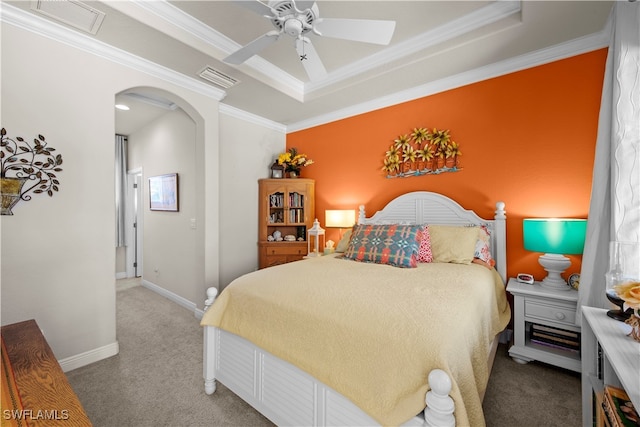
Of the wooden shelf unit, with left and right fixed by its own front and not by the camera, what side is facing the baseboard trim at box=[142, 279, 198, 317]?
right

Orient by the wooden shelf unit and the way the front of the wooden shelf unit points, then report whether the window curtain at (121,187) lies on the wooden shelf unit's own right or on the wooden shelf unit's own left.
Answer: on the wooden shelf unit's own right

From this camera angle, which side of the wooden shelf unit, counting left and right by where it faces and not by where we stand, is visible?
front

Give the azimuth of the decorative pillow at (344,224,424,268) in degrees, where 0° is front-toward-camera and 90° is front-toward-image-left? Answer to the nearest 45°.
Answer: approximately 45°

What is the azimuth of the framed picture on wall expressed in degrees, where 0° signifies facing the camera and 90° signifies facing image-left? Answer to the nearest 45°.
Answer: approximately 45°

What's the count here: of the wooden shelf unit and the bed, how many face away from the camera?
0

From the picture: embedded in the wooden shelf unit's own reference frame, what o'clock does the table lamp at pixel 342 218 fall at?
The table lamp is roughly at 10 o'clock from the wooden shelf unit.

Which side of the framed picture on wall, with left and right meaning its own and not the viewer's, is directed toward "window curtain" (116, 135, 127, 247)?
right

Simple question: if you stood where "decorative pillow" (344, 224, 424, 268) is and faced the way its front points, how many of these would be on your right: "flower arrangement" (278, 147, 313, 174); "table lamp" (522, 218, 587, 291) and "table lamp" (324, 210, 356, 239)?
2

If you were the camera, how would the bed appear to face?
facing the viewer and to the left of the viewer

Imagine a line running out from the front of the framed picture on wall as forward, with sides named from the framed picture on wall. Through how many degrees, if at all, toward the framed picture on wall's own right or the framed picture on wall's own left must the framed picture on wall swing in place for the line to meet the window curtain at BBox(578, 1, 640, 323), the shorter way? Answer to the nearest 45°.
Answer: approximately 90° to the framed picture on wall's own left

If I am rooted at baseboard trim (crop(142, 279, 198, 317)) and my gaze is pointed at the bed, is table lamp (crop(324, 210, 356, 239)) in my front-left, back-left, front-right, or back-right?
front-left

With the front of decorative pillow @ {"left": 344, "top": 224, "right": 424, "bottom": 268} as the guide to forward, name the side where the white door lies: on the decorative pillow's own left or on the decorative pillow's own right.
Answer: on the decorative pillow's own right
